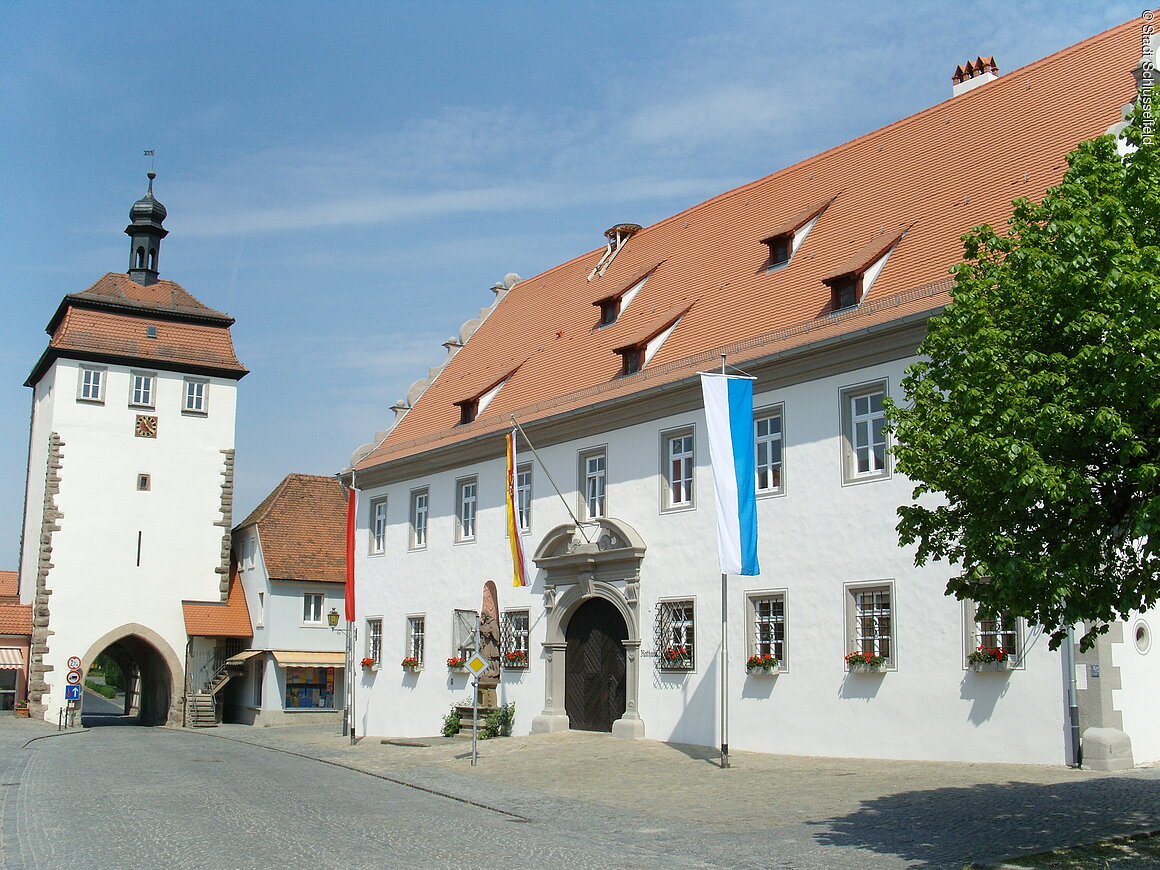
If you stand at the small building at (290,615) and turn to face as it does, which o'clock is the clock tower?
The clock tower is roughly at 3 o'clock from the small building.

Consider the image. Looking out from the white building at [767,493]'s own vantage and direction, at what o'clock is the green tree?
The green tree is roughly at 10 o'clock from the white building.

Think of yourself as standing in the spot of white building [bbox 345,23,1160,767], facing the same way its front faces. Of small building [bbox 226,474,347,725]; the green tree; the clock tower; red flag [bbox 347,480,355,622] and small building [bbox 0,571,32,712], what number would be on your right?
4

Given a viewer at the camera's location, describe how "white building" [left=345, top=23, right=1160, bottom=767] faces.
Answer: facing the viewer and to the left of the viewer

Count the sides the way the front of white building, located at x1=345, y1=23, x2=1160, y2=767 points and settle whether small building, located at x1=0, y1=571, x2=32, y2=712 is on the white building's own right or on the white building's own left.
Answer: on the white building's own right

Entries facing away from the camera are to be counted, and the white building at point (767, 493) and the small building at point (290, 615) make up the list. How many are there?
0

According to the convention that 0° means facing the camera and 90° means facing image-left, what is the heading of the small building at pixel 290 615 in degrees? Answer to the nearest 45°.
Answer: approximately 0°

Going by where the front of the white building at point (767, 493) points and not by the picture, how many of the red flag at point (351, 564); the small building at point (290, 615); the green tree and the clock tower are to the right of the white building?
3
